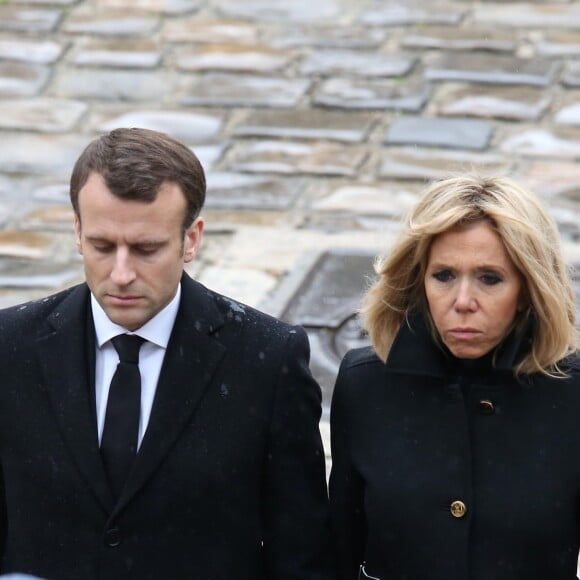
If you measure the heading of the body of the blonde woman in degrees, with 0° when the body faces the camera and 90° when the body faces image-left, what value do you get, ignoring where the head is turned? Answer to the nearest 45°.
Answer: approximately 0°

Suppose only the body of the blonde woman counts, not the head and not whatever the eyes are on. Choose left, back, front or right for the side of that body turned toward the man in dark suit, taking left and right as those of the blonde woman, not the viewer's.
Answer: right
